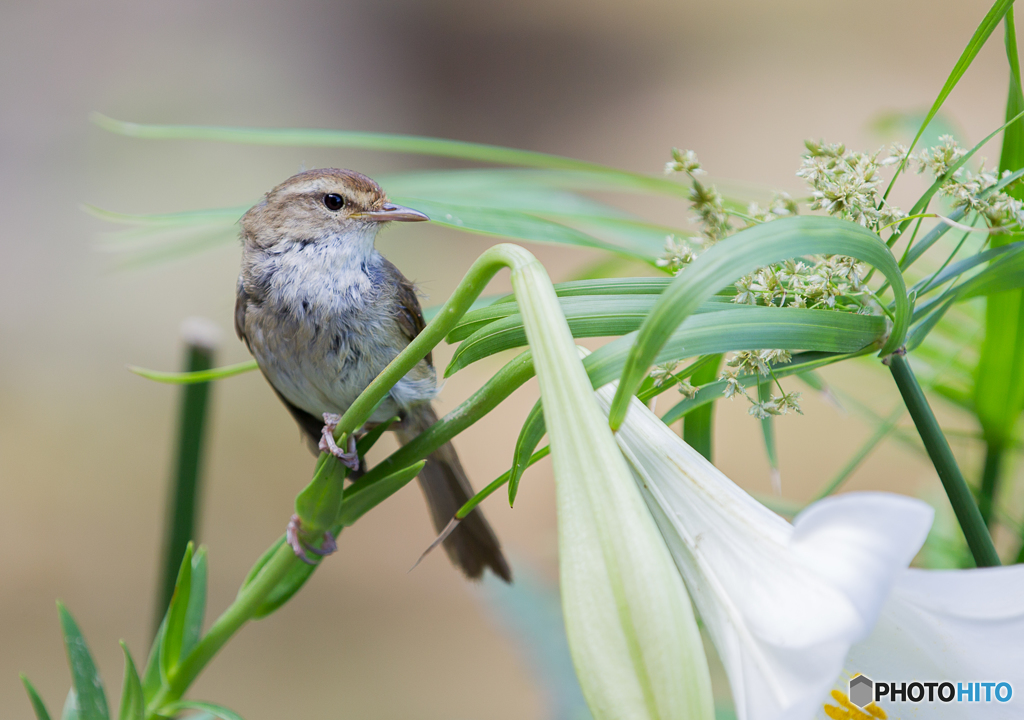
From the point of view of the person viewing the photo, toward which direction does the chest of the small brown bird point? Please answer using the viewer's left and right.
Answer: facing the viewer and to the left of the viewer
